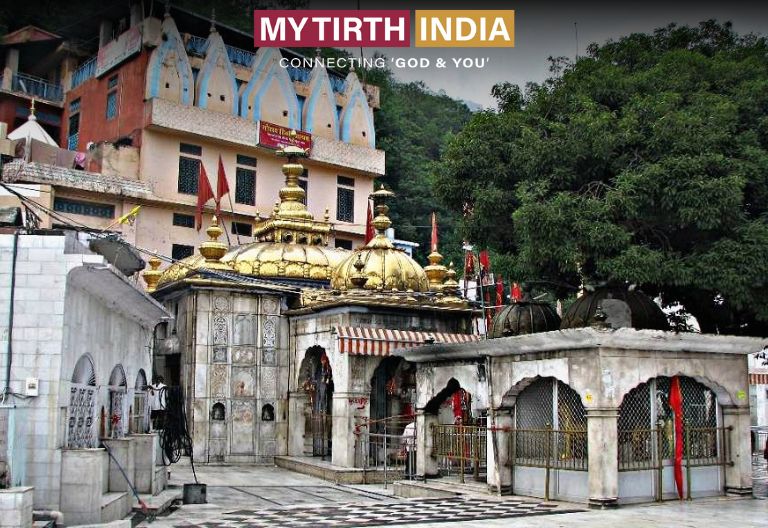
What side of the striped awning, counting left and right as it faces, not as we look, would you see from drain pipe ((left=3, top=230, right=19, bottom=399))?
right

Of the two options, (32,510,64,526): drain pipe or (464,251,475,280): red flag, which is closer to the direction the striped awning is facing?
the drain pipe

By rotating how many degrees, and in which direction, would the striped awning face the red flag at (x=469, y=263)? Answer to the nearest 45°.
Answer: approximately 135° to its left

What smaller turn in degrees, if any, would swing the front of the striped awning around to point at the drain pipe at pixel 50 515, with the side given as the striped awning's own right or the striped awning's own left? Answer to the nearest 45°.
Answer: approximately 45° to the striped awning's own right

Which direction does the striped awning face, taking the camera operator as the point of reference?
facing the viewer and to the right of the viewer

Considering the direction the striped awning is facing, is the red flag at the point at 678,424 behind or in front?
in front

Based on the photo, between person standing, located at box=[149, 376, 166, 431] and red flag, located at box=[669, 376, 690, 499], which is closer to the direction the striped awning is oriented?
the red flag
